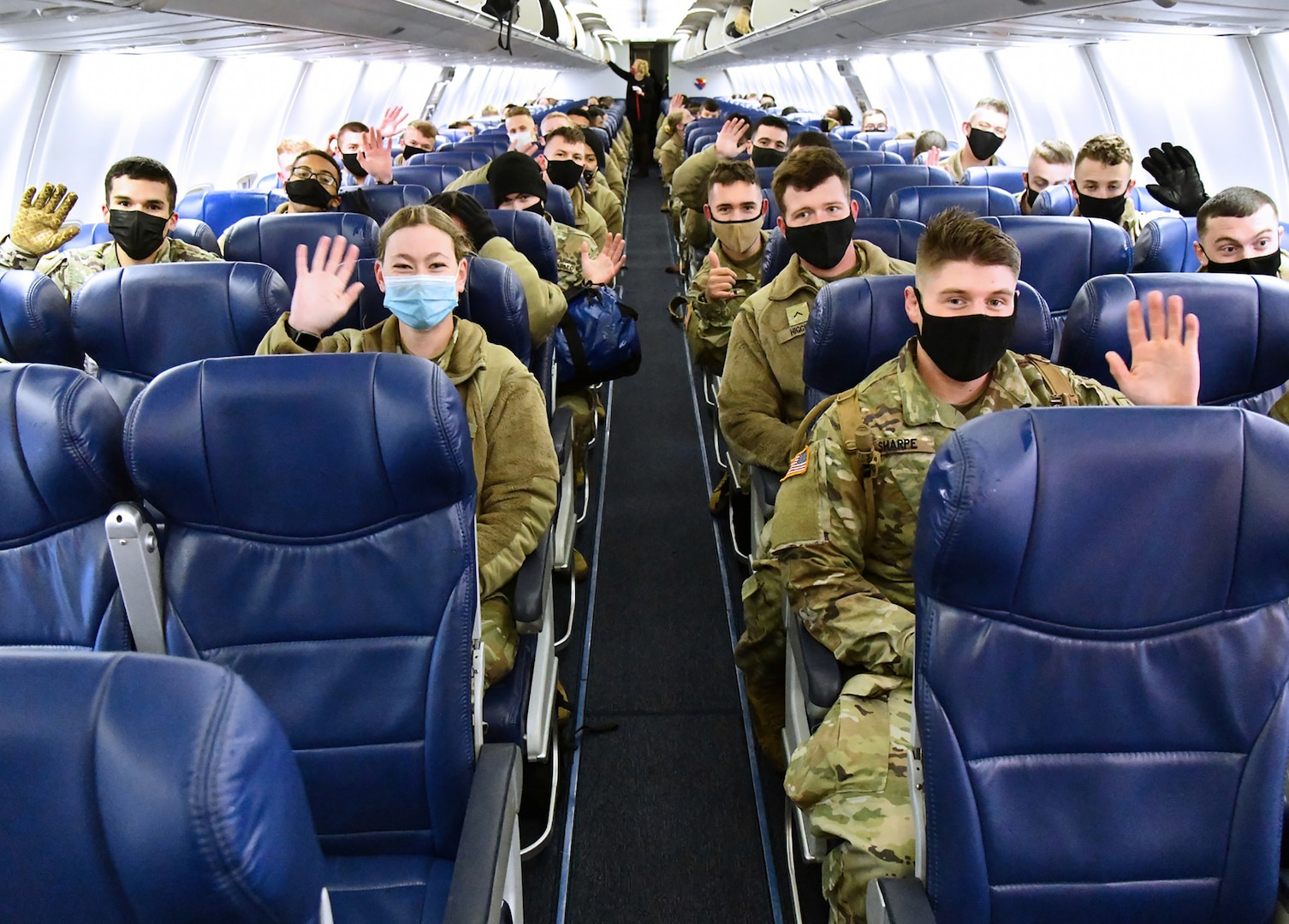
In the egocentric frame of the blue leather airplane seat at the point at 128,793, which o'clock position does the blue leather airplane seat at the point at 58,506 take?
the blue leather airplane seat at the point at 58,506 is roughly at 6 o'clock from the blue leather airplane seat at the point at 128,793.

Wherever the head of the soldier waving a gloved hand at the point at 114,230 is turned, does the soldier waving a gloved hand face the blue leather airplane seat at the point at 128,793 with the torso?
yes

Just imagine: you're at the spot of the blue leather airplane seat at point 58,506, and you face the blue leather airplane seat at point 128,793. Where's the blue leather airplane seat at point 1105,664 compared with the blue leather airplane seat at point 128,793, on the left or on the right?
left

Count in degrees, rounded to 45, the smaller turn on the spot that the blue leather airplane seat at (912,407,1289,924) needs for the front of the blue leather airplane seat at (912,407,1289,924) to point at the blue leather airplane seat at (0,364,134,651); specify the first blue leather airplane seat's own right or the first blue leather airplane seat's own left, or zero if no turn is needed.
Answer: approximately 90° to the first blue leather airplane seat's own right

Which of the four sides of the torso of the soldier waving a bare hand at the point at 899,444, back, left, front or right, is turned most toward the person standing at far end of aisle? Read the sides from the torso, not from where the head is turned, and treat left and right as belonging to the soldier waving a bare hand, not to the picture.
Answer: back

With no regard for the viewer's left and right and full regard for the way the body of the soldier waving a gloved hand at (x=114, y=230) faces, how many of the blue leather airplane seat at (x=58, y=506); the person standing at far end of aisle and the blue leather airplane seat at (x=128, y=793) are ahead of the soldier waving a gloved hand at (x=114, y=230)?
2

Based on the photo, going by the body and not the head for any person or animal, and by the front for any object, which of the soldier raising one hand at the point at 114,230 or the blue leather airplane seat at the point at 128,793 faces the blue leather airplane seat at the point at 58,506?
the soldier raising one hand

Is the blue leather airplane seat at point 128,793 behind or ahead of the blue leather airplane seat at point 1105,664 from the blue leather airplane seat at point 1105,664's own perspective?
ahead

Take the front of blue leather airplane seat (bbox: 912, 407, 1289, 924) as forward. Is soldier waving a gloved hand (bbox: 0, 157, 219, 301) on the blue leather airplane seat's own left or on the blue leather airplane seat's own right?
on the blue leather airplane seat's own right

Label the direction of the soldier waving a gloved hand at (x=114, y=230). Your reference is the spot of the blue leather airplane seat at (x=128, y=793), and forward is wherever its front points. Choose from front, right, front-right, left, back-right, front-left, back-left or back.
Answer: back

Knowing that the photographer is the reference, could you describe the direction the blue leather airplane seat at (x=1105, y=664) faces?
facing the viewer

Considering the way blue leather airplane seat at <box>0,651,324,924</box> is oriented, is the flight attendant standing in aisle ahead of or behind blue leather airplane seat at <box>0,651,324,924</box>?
behind

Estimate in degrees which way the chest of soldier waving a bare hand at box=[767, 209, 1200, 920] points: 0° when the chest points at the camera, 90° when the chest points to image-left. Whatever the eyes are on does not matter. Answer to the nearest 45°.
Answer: approximately 0°

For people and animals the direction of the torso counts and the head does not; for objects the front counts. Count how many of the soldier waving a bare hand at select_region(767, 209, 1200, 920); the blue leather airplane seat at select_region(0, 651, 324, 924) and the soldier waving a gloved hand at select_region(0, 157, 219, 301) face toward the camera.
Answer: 3

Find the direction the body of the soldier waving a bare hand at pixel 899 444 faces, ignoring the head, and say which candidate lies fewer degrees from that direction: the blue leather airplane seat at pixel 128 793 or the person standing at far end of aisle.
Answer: the blue leather airplane seat

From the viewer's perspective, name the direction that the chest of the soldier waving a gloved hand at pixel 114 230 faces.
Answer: toward the camera
